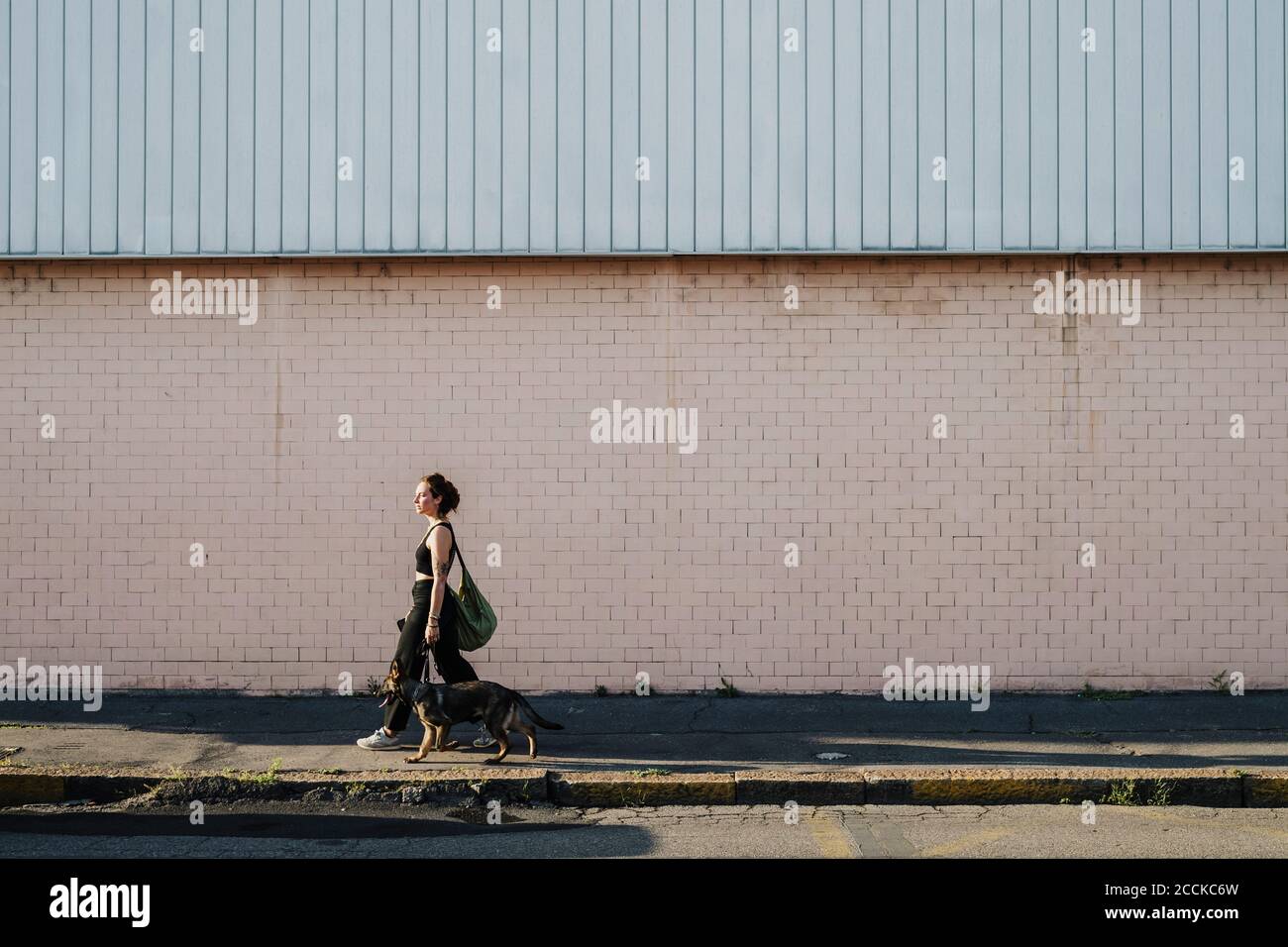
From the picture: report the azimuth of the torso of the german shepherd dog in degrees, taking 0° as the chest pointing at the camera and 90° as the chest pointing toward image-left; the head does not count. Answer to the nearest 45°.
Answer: approximately 90°

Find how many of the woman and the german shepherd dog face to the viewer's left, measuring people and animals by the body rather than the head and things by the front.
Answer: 2

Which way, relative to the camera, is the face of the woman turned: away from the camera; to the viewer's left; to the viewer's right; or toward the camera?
to the viewer's left

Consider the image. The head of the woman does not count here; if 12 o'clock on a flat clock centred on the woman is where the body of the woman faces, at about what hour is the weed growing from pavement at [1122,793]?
The weed growing from pavement is roughly at 7 o'clock from the woman.

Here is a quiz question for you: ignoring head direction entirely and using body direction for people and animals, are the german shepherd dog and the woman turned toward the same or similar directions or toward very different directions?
same or similar directions

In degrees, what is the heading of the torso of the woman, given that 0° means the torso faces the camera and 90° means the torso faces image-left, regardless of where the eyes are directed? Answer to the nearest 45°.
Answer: approximately 90°
